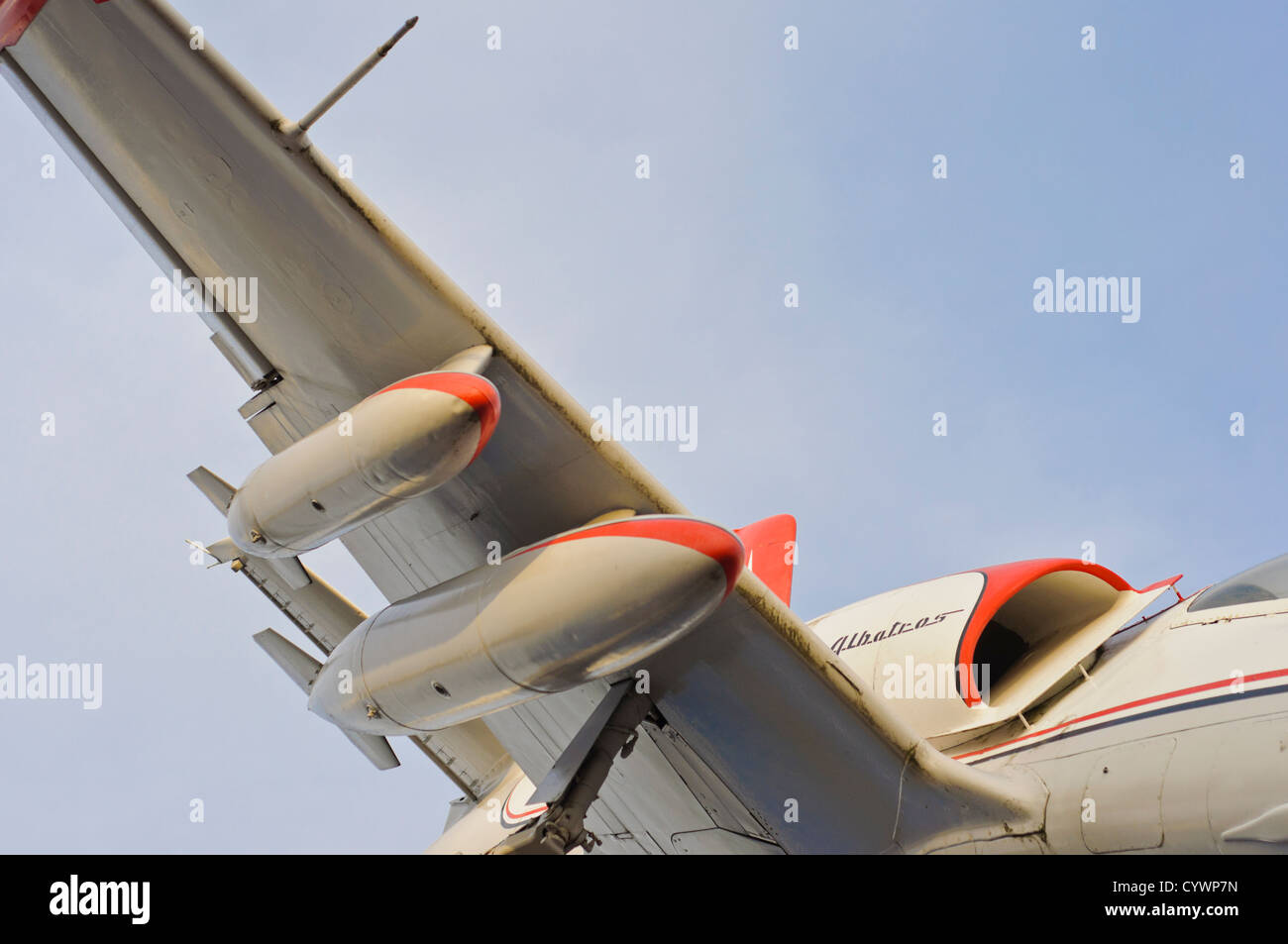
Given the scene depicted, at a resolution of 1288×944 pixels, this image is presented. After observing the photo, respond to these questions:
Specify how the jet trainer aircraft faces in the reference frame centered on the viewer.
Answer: facing the viewer and to the right of the viewer

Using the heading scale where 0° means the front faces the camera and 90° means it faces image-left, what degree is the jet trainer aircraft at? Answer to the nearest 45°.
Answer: approximately 315°
